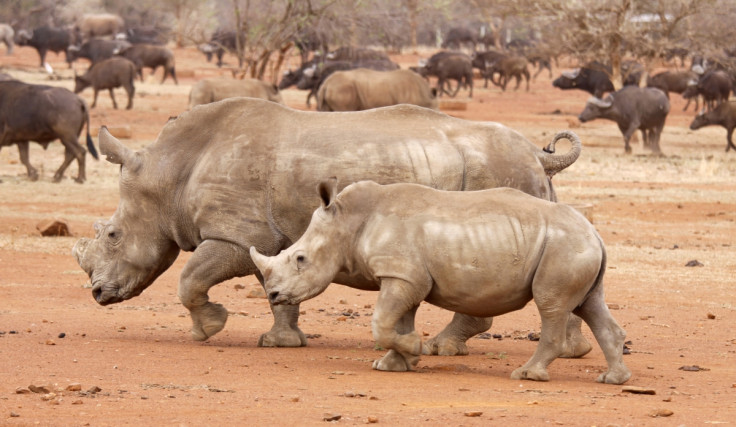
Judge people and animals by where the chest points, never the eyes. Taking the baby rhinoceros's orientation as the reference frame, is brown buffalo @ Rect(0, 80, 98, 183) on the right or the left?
on its right

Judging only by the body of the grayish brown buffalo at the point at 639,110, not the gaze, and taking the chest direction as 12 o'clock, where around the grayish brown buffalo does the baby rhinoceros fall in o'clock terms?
The baby rhinoceros is roughly at 9 o'clock from the grayish brown buffalo.

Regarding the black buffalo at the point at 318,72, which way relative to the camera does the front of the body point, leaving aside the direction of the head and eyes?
to the viewer's left

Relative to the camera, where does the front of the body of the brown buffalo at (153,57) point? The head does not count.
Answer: to the viewer's left

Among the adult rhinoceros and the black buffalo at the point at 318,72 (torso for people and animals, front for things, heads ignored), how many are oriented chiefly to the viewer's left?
2

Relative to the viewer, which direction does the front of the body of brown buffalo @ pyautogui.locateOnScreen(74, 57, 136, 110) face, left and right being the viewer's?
facing to the left of the viewer

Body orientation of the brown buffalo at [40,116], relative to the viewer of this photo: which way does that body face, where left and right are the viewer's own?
facing to the left of the viewer

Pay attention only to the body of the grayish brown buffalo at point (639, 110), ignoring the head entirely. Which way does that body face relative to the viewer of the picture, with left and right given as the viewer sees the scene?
facing to the left of the viewer

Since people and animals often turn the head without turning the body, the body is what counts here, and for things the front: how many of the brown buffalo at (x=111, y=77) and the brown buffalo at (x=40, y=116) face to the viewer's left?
2

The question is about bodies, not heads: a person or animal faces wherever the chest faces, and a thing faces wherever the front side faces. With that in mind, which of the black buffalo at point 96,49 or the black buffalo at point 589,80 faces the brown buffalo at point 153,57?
the black buffalo at point 589,80

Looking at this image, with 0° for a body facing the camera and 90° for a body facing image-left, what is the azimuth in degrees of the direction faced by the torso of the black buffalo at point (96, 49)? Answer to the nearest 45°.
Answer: approximately 90°
